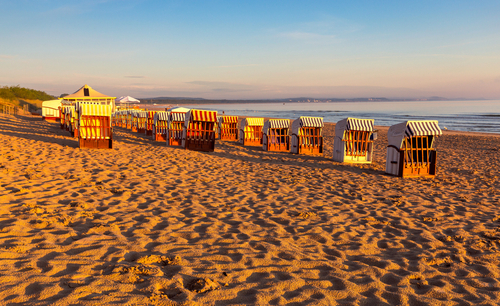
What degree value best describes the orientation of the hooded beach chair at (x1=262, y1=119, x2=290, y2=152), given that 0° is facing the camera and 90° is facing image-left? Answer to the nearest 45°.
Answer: approximately 0°

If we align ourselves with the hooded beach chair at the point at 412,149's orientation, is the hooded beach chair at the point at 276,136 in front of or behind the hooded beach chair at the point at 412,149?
behind

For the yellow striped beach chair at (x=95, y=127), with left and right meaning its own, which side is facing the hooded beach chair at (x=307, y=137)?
left
